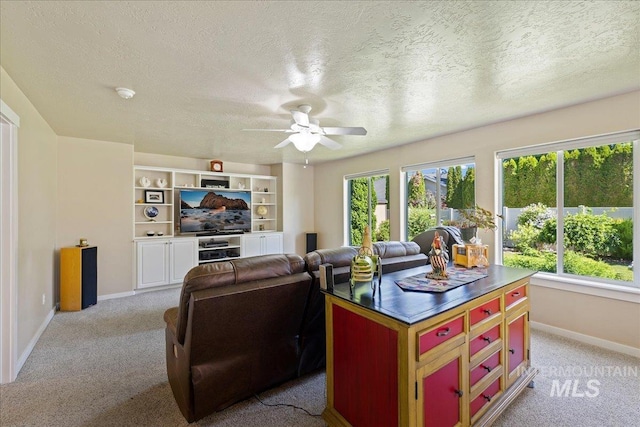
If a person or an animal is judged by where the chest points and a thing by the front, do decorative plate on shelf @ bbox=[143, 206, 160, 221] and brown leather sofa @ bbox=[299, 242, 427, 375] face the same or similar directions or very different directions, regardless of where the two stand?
very different directions

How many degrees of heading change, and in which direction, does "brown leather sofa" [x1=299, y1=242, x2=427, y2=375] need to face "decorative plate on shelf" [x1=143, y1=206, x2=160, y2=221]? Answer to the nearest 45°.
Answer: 0° — it already faces it

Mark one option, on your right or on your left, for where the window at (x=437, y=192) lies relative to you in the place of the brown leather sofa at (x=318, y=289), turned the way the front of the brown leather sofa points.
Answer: on your right

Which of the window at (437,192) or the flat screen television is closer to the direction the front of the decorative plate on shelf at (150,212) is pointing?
the window

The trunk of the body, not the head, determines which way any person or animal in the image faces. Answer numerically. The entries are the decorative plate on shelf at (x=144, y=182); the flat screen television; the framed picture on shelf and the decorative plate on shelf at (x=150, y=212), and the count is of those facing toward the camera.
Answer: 4

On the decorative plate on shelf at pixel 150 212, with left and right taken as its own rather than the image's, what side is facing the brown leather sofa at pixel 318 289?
front

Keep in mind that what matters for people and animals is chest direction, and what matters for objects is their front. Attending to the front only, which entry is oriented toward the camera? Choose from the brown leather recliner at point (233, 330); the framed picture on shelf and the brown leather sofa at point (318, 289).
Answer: the framed picture on shelf

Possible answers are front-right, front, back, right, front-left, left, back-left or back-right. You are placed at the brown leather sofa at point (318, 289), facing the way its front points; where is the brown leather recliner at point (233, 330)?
left

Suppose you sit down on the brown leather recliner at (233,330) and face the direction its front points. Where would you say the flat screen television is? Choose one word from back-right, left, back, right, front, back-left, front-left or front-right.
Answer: front-right

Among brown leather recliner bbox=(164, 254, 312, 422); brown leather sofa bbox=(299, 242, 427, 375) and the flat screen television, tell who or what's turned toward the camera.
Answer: the flat screen television

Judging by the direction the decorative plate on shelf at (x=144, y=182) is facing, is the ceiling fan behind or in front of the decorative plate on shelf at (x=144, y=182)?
in front

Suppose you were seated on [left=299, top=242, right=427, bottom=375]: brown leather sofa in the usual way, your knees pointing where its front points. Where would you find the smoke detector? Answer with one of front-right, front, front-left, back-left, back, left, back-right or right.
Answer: front-left

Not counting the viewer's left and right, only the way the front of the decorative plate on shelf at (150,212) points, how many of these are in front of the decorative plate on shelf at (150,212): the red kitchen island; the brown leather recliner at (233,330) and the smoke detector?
3

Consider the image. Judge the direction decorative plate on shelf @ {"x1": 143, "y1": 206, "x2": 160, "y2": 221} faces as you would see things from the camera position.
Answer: facing the viewer

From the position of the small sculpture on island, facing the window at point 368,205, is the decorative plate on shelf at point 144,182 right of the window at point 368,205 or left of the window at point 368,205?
left

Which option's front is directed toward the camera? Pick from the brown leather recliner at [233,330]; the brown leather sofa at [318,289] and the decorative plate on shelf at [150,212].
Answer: the decorative plate on shelf
